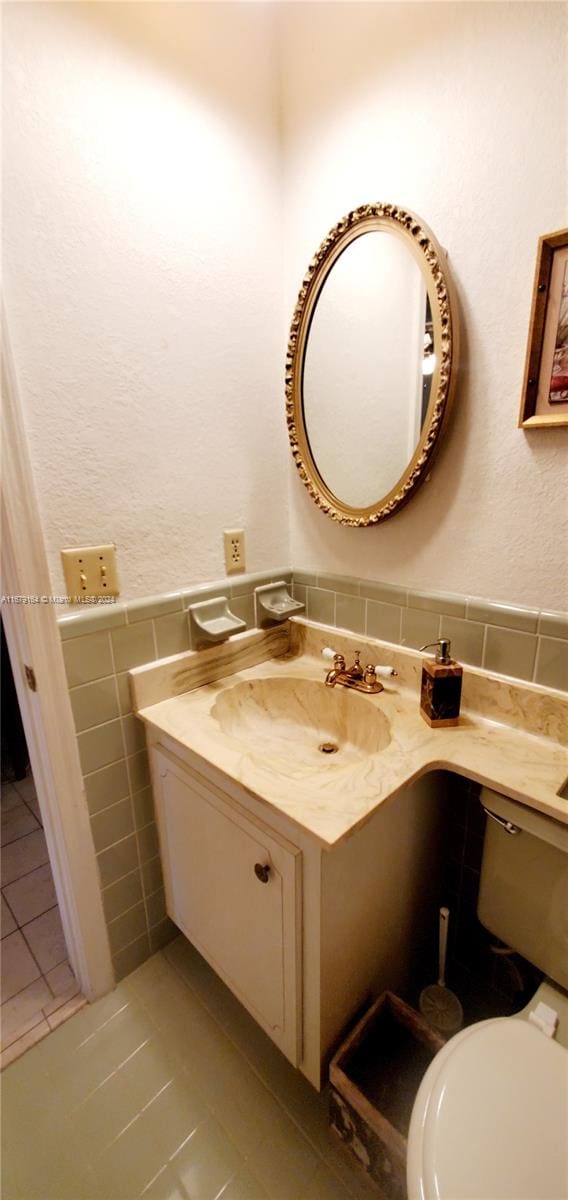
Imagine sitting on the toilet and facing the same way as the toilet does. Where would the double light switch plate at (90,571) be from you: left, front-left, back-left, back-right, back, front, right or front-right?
front-right

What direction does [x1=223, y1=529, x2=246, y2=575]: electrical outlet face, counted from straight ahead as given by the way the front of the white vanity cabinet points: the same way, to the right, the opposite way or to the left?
to the left

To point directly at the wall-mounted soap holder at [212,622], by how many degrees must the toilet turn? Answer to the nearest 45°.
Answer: approximately 45° to its right

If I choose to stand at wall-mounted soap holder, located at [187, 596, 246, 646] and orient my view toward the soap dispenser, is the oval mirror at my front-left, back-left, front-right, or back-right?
front-left

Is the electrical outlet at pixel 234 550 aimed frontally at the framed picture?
yes

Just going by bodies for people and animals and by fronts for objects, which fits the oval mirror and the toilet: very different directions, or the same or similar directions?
same or similar directions

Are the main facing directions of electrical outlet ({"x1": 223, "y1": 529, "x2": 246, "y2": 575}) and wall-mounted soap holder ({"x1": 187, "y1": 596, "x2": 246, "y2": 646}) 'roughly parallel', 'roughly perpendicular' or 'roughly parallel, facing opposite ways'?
roughly parallel

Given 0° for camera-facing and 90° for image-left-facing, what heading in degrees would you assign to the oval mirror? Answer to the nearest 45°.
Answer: approximately 45°

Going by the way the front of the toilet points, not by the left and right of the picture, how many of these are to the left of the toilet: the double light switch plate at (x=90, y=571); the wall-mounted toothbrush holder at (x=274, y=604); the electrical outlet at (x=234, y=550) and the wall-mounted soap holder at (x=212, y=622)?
0

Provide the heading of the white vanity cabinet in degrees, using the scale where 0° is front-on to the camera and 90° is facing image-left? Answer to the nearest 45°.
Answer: approximately 45°

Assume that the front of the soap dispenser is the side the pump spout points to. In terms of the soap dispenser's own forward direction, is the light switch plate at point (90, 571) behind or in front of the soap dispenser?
in front
